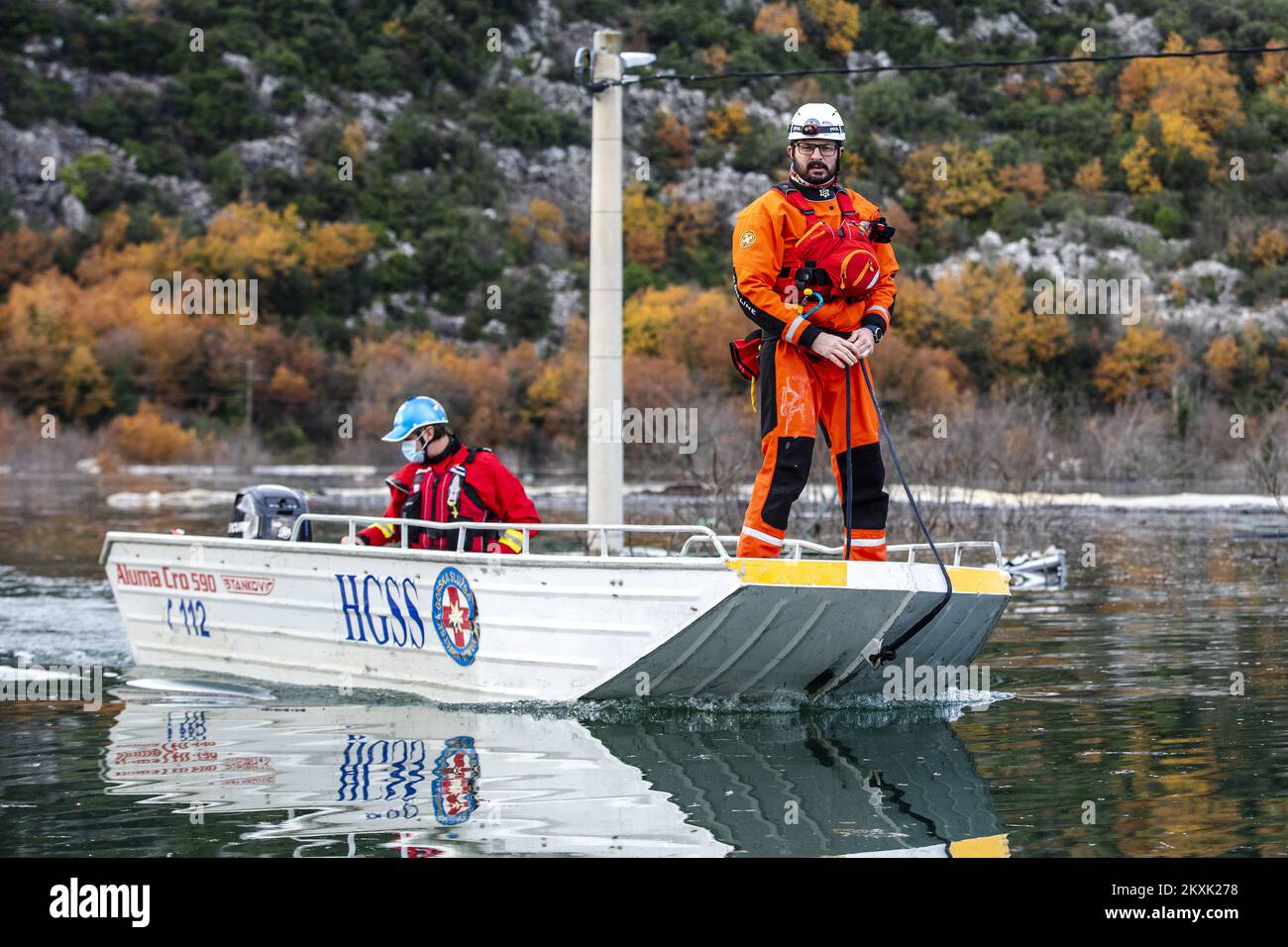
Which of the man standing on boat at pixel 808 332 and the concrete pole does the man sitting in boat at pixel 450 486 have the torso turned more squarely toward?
the man standing on boat
